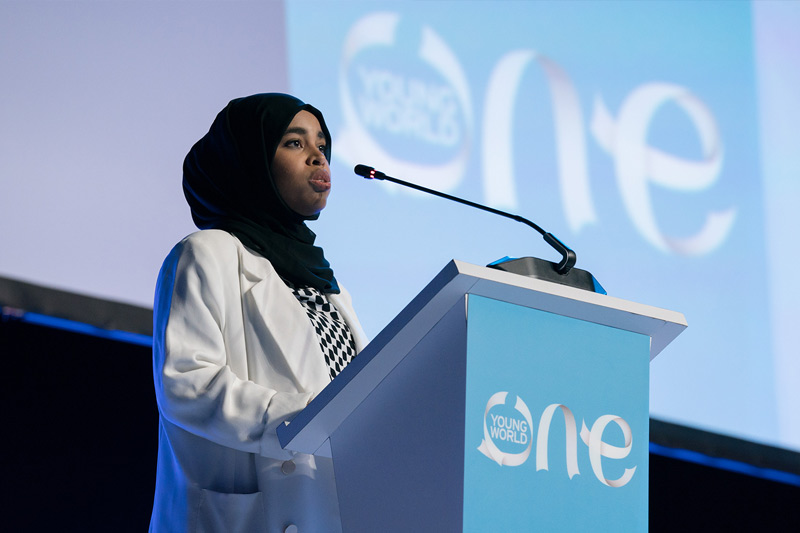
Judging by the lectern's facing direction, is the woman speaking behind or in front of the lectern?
behind

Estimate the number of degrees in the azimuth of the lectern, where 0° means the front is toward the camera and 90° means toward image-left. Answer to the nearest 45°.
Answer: approximately 315°

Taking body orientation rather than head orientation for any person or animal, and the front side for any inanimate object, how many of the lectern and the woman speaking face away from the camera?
0

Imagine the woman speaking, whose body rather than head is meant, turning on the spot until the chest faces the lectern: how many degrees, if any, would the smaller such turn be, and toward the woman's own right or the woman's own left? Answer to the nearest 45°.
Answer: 0° — they already face it

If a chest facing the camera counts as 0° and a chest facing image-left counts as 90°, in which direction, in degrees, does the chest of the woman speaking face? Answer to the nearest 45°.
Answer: approximately 315°
